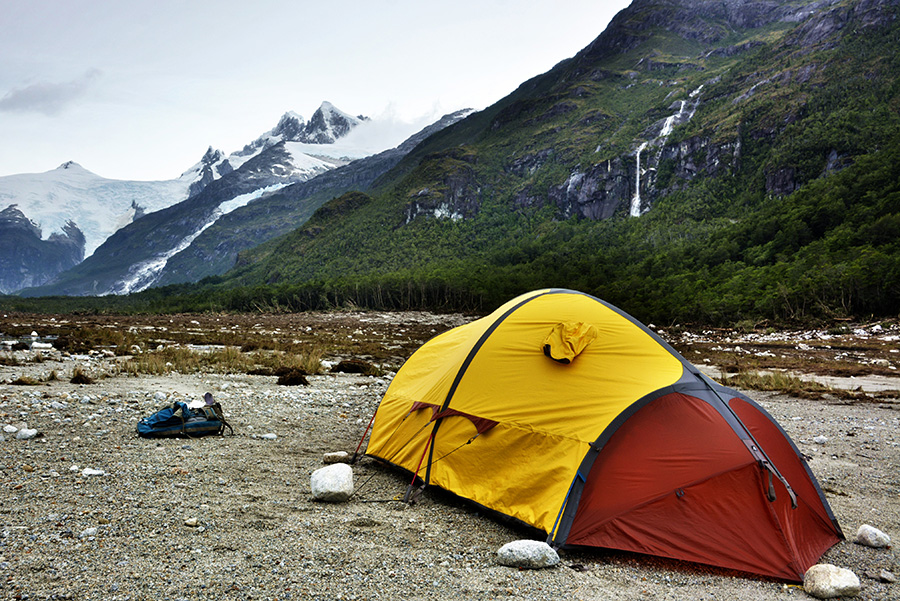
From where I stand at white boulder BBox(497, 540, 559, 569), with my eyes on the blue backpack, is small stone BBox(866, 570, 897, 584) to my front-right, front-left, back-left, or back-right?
back-right

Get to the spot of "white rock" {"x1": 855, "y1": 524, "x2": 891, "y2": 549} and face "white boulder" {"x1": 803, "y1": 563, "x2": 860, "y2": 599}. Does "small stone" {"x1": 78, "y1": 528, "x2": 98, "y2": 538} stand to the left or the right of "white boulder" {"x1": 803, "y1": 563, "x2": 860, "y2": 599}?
right

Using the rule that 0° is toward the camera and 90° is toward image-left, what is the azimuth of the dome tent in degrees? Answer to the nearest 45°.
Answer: approximately 315°

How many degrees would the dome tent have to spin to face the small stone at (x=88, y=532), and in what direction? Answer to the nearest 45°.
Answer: approximately 90° to its right

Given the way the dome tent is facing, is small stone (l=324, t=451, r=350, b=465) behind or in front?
behind

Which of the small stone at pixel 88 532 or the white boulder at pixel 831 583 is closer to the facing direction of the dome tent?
the white boulder

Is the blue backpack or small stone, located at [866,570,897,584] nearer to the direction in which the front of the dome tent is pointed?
the small stone

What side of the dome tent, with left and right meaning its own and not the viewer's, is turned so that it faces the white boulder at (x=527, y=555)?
right

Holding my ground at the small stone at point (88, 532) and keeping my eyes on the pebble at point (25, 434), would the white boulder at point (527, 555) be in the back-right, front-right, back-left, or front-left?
back-right

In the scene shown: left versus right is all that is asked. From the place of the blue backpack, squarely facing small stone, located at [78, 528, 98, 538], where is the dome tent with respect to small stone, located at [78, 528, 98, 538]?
left
